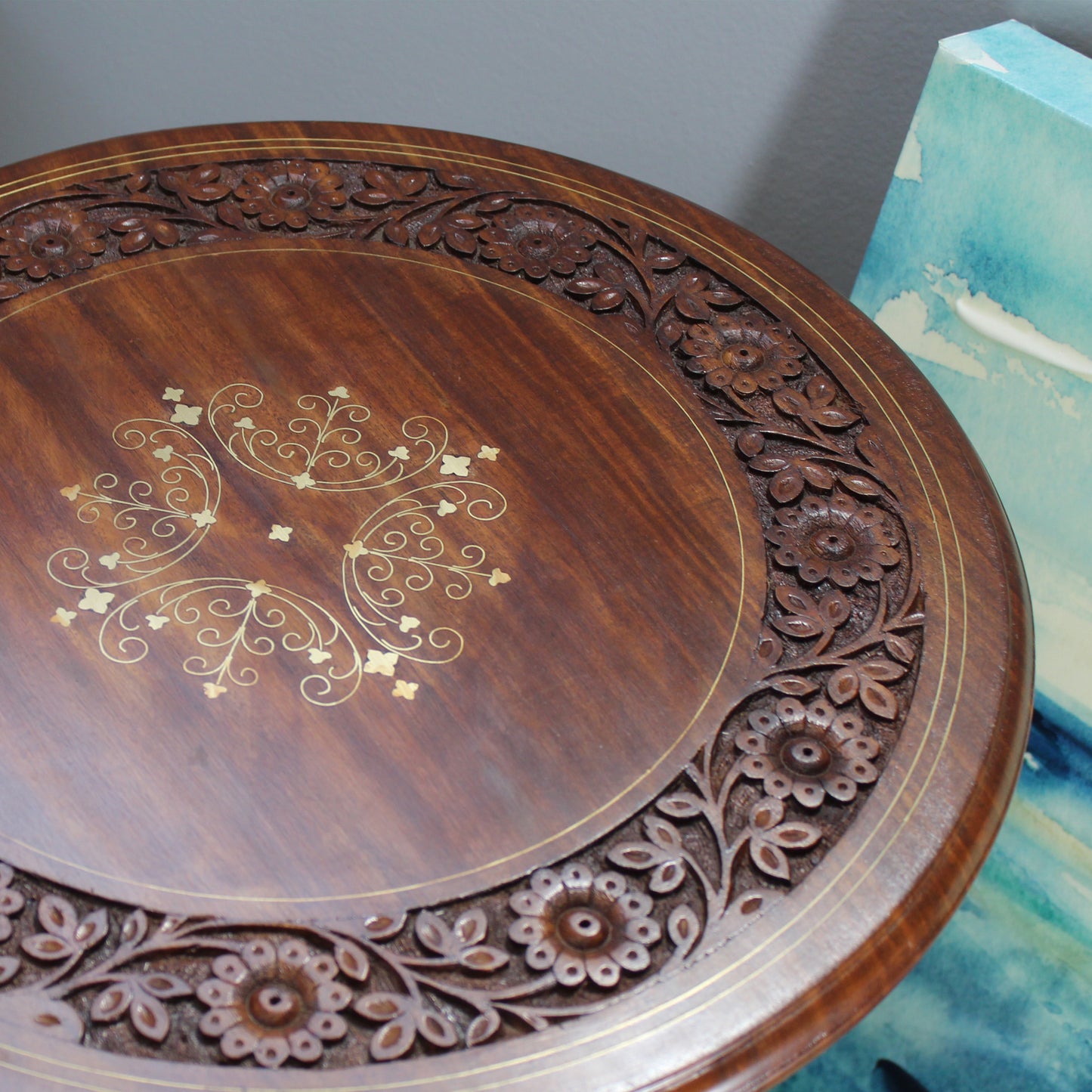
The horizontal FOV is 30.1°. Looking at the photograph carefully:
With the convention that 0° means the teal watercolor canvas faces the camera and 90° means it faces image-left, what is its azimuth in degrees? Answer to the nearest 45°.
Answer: approximately 45°

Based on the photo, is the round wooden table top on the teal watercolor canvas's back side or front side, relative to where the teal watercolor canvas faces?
on the front side
